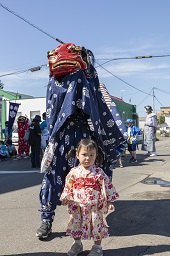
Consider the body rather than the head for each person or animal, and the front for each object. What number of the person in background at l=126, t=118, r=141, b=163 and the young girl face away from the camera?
0

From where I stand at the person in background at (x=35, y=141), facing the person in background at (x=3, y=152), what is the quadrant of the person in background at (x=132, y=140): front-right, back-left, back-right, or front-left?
back-right

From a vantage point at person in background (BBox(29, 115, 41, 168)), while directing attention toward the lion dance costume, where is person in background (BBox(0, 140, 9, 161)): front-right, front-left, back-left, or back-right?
back-right

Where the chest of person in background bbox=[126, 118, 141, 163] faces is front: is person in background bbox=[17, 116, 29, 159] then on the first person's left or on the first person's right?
on the first person's right

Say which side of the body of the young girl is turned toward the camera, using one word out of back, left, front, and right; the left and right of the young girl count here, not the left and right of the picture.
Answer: front
